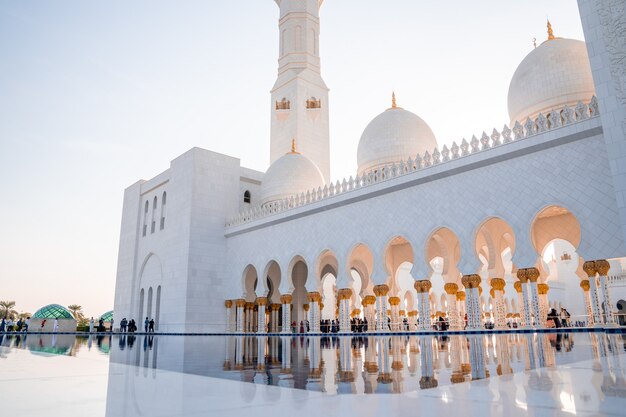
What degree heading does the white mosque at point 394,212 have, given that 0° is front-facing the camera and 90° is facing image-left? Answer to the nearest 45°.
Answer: approximately 45°

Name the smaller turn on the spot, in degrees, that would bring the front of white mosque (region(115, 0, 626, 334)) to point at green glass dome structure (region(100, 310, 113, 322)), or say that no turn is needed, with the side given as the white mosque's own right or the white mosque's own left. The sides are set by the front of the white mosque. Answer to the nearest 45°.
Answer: approximately 90° to the white mosque's own right

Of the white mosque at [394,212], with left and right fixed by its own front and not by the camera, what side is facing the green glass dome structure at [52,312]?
right

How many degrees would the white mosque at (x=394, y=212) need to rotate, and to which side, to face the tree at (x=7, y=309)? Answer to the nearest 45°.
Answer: approximately 90° to its right
